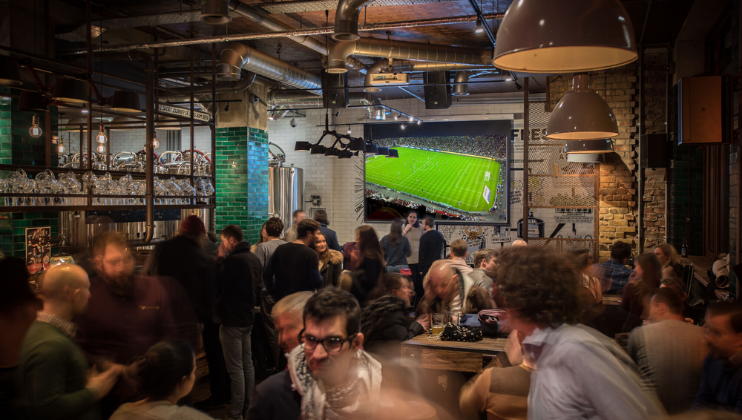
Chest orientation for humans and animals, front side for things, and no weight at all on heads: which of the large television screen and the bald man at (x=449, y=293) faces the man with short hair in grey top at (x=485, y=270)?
the large television screen

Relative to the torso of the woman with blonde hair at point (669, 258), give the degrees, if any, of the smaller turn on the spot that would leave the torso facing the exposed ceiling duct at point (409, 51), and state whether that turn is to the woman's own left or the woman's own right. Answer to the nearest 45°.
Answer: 0° — they already face it

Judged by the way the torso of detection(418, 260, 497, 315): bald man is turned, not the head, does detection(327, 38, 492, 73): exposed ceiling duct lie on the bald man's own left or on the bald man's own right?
on the bald man's own right

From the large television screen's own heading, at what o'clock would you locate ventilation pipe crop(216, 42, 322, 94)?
The ventilation pipe is roughly at 1 o'clock from the large television screen.

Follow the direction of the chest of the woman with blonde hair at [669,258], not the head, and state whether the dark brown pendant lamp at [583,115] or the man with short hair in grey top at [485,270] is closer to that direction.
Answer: the man with short hair in grey top

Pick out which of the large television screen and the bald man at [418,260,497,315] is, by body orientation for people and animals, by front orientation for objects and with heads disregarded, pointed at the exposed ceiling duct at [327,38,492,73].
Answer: the large television screen

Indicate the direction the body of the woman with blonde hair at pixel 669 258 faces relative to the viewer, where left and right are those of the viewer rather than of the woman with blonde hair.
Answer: facing to the left of the viewer

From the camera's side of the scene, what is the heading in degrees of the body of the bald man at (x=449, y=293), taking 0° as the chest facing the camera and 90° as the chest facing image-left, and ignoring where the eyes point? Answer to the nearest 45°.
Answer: approximately 45°

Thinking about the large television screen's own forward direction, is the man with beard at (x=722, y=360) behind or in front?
in front
